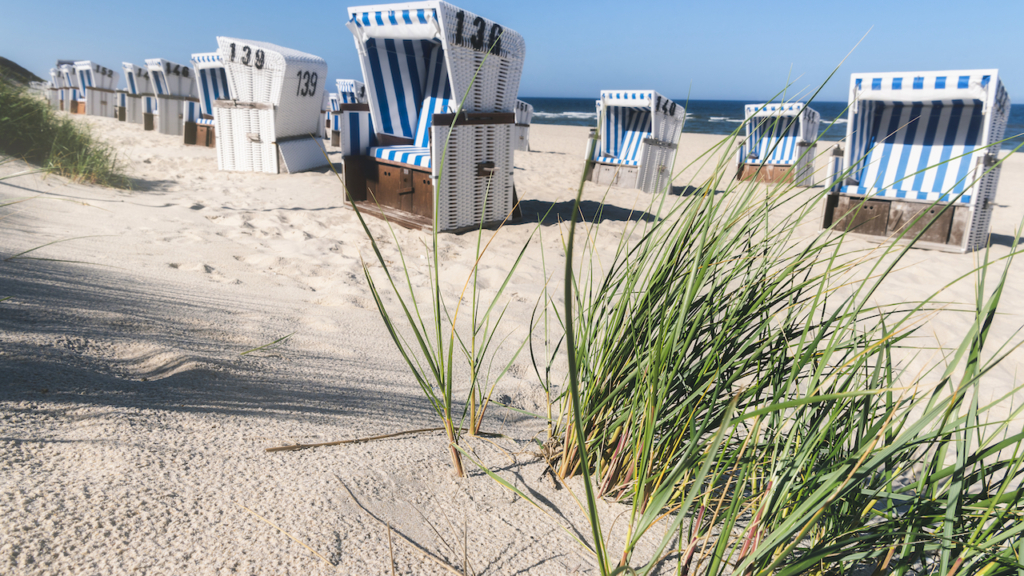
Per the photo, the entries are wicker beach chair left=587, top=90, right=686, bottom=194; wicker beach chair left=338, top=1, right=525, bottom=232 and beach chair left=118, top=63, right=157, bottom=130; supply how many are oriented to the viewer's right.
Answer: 0

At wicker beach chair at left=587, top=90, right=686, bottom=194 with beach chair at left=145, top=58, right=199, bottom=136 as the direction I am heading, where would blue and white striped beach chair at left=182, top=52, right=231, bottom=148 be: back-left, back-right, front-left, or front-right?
front-left

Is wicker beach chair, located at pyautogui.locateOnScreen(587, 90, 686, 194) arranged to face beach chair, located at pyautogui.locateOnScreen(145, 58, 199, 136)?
no

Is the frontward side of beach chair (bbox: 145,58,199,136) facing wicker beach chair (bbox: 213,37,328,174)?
no

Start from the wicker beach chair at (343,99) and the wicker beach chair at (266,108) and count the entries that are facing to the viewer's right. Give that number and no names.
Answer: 0

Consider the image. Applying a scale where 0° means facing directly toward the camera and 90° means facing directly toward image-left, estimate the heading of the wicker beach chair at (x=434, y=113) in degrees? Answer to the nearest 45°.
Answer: approximately 45°

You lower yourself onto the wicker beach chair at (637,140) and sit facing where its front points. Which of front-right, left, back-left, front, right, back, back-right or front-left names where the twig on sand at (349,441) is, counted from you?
front-left

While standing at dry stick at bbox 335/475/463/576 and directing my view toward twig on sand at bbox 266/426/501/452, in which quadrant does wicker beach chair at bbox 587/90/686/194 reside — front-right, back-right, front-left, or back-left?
front-right

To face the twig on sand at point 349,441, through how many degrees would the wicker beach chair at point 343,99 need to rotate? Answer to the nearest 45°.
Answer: approximately 45° to its left

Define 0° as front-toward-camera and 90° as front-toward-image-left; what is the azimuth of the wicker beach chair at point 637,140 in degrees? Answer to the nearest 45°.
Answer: approximately 45°

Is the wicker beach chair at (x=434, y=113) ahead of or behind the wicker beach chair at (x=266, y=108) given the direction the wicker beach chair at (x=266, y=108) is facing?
behind
